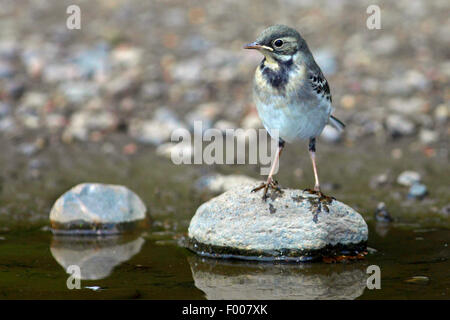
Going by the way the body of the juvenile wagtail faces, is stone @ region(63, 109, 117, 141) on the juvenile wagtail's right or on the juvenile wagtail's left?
on the juvenile wagtail's right

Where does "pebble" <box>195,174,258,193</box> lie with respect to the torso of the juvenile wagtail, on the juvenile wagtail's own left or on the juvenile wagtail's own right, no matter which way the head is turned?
on the juvenile wagtail's own right

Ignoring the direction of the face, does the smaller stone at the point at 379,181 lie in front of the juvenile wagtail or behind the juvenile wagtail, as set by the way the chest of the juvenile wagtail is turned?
behind

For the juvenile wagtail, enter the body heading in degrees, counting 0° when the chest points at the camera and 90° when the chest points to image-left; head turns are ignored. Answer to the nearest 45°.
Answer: approximately 45°

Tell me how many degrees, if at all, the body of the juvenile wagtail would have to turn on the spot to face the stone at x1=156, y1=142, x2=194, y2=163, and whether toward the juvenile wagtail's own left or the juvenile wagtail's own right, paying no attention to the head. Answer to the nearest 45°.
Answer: approximately 135° to the juvenile wagtail's own right

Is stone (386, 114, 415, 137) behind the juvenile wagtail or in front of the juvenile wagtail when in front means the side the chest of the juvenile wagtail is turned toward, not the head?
behind
